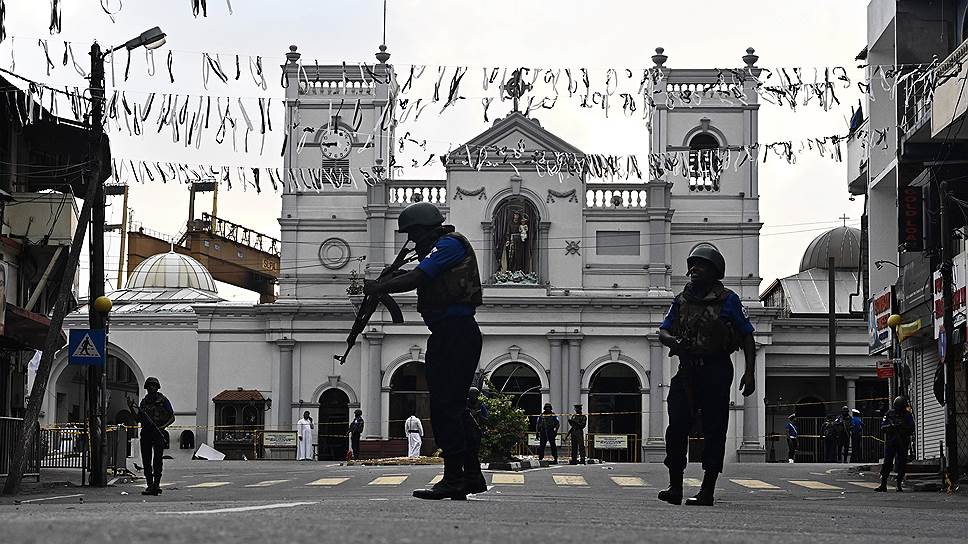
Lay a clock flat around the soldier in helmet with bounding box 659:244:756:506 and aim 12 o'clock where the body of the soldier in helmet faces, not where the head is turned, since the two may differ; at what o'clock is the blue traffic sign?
The blue traffic sign is roughly at 3 o'clock from the soldier in helmet.

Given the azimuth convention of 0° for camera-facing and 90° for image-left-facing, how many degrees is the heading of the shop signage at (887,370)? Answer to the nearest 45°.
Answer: approximately 0°

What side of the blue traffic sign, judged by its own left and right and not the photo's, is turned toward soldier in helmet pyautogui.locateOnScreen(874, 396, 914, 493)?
left

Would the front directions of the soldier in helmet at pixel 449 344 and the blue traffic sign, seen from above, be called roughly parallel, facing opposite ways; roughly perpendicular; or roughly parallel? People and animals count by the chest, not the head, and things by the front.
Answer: roughly perpendicular

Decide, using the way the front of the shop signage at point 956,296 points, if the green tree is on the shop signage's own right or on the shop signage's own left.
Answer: on the shop signage's own right

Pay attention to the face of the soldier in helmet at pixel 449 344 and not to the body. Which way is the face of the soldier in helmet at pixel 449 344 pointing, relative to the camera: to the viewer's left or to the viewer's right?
to the viewer's left

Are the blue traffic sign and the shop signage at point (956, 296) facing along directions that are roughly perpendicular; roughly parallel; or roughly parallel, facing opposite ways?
roughly perpendicular

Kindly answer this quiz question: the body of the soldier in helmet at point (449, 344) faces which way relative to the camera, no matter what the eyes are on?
to the viewer's left

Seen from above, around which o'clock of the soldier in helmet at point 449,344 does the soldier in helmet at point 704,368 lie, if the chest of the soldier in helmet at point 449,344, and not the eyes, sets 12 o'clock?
the soldier in helmet at point 704,368 is roughly at 5 o'clock from the soldier in helmet at point 449,344.

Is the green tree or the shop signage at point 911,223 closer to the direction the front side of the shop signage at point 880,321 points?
the green tree
